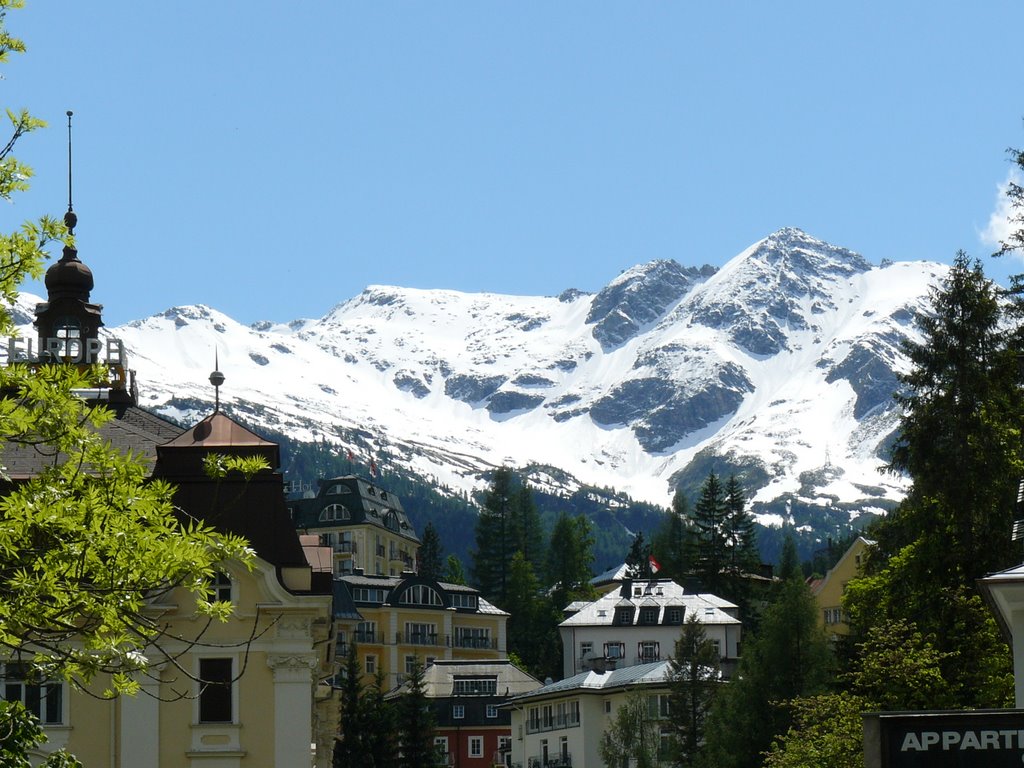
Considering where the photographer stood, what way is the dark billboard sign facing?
facing the viewer

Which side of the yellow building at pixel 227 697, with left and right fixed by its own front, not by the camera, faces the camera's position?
front

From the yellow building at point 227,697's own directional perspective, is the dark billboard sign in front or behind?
in front

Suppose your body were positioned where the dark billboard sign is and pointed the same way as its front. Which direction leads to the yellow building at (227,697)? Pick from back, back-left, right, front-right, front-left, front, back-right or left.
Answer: back-right

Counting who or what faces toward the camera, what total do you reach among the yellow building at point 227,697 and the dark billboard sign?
2
